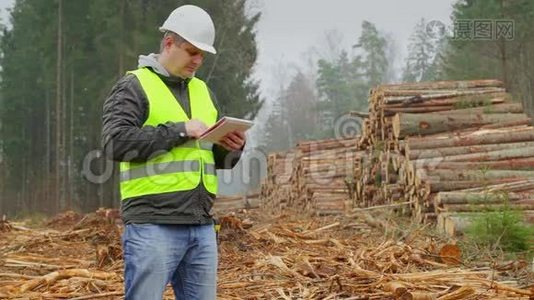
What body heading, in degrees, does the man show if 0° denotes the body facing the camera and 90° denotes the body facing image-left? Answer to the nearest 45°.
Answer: approximately 315°

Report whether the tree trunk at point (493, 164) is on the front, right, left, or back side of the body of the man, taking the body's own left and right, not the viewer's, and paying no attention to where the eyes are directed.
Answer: left

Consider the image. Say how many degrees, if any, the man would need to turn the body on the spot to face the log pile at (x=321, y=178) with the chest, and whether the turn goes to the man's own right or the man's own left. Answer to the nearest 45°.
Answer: approximately 135° to the man's own left
